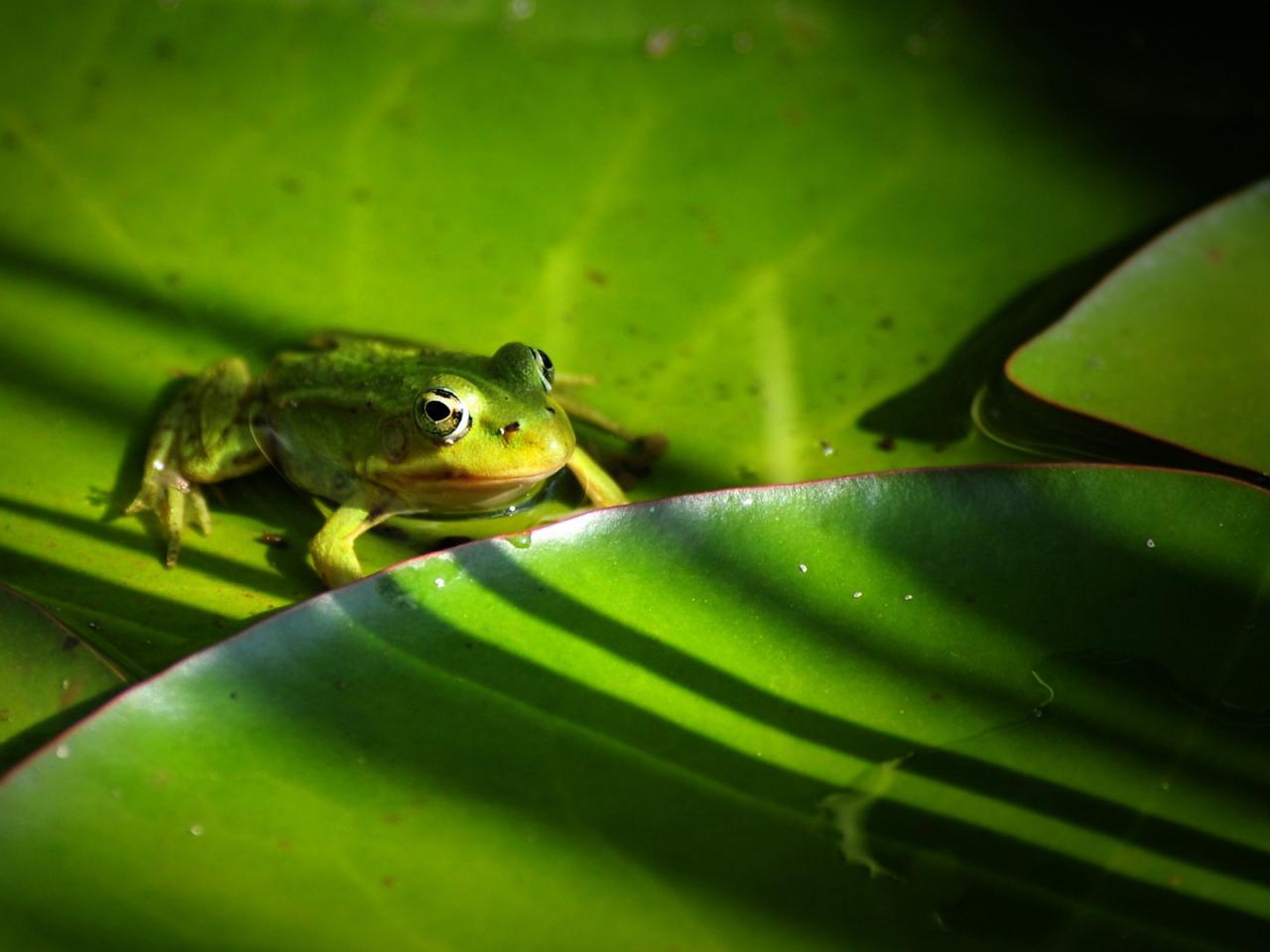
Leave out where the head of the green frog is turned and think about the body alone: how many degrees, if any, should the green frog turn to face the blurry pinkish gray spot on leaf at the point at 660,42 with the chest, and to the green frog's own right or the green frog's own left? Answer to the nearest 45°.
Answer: approximately 90° to the green frog's own left

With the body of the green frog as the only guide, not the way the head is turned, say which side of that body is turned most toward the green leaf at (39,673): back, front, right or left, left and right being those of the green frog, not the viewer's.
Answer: right

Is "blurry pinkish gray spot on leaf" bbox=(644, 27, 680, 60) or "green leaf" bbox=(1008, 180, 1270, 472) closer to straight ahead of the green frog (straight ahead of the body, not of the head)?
the green leaf

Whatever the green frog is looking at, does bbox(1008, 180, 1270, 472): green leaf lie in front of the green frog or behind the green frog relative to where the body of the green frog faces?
in front

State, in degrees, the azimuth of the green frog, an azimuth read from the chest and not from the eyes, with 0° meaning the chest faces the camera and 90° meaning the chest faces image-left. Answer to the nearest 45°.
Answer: approximately 315°

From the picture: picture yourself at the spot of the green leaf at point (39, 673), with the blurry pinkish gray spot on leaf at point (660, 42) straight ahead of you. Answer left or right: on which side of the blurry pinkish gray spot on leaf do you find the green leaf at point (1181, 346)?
right
